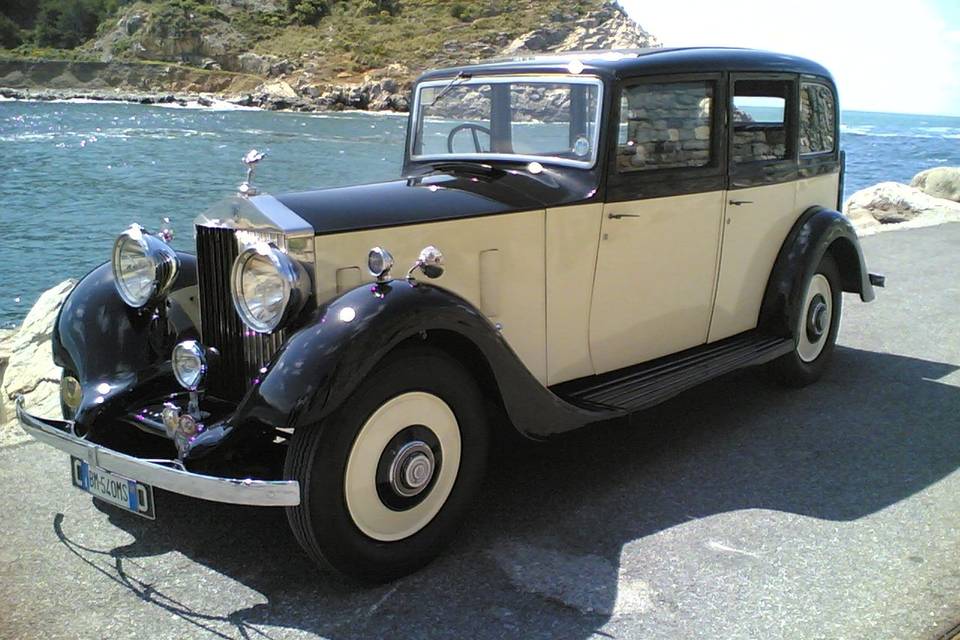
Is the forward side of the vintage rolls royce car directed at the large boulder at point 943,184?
no

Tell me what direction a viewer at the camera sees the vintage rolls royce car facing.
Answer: facing the viewer and to the left of the viewer

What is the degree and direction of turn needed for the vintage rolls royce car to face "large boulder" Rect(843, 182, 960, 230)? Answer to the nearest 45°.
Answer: approximately 180°
